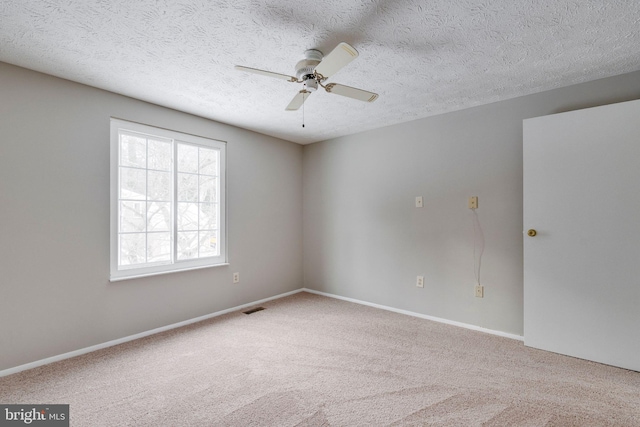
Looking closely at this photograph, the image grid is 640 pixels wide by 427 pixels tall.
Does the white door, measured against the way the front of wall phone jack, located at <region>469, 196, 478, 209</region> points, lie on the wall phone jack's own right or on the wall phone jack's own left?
on the wall phone jack's own left

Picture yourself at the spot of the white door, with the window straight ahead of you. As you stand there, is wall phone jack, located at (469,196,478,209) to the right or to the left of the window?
right

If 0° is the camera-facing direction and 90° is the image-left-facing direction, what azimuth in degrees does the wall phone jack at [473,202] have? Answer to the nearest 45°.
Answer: approximately 0°

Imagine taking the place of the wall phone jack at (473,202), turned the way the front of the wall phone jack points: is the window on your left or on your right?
on your right
